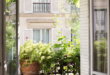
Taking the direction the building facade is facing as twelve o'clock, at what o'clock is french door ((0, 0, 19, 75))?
The french door is roughly at 12 o'clock from the building facade.

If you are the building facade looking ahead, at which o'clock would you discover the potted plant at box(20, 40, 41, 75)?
The potted plant is roughly at 12 o'clock from the building facade.

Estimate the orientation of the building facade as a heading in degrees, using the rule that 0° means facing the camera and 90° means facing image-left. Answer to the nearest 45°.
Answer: approximately 0°

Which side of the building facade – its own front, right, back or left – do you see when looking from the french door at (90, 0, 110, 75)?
front
